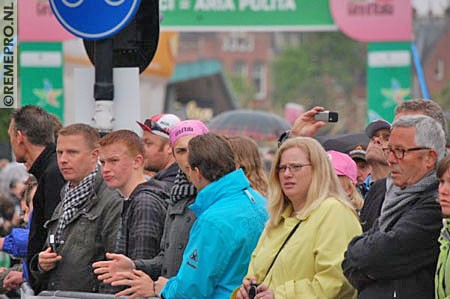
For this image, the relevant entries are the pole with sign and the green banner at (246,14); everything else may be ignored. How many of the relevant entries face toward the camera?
2

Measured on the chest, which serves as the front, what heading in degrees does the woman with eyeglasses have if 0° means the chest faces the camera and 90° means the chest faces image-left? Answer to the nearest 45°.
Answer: approximately 45°

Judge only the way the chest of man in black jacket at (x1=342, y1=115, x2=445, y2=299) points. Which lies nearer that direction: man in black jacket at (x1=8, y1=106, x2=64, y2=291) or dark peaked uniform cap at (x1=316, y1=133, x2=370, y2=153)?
the man in black jacket

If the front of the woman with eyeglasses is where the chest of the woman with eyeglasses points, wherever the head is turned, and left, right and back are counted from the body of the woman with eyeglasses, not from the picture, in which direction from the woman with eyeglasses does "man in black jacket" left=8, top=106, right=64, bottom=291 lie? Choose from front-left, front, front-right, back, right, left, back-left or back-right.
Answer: right

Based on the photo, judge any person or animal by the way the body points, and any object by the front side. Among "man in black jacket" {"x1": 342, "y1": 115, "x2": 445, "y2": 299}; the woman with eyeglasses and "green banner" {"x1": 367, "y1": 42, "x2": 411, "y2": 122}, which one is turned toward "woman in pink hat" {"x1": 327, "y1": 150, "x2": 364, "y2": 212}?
the green banner

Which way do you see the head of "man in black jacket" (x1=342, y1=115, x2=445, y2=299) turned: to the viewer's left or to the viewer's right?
to the viewer's left

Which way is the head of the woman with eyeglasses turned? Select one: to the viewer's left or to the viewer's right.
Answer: to the viewer's left

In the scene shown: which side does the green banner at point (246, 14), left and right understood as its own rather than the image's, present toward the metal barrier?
front

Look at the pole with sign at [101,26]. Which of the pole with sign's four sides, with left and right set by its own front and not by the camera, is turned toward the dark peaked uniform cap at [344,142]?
left

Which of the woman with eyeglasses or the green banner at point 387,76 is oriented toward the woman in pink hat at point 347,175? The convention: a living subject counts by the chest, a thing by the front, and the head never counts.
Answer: the green banner

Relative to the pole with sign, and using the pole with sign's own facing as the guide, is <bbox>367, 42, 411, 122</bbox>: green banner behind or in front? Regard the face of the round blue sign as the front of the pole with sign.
behind

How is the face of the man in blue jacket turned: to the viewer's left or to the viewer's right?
to the viewer's left

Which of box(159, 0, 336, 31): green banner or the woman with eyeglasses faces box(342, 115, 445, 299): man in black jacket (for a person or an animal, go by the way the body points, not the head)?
the green banner

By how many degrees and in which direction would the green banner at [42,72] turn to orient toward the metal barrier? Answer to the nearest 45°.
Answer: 0° — it already faces it
